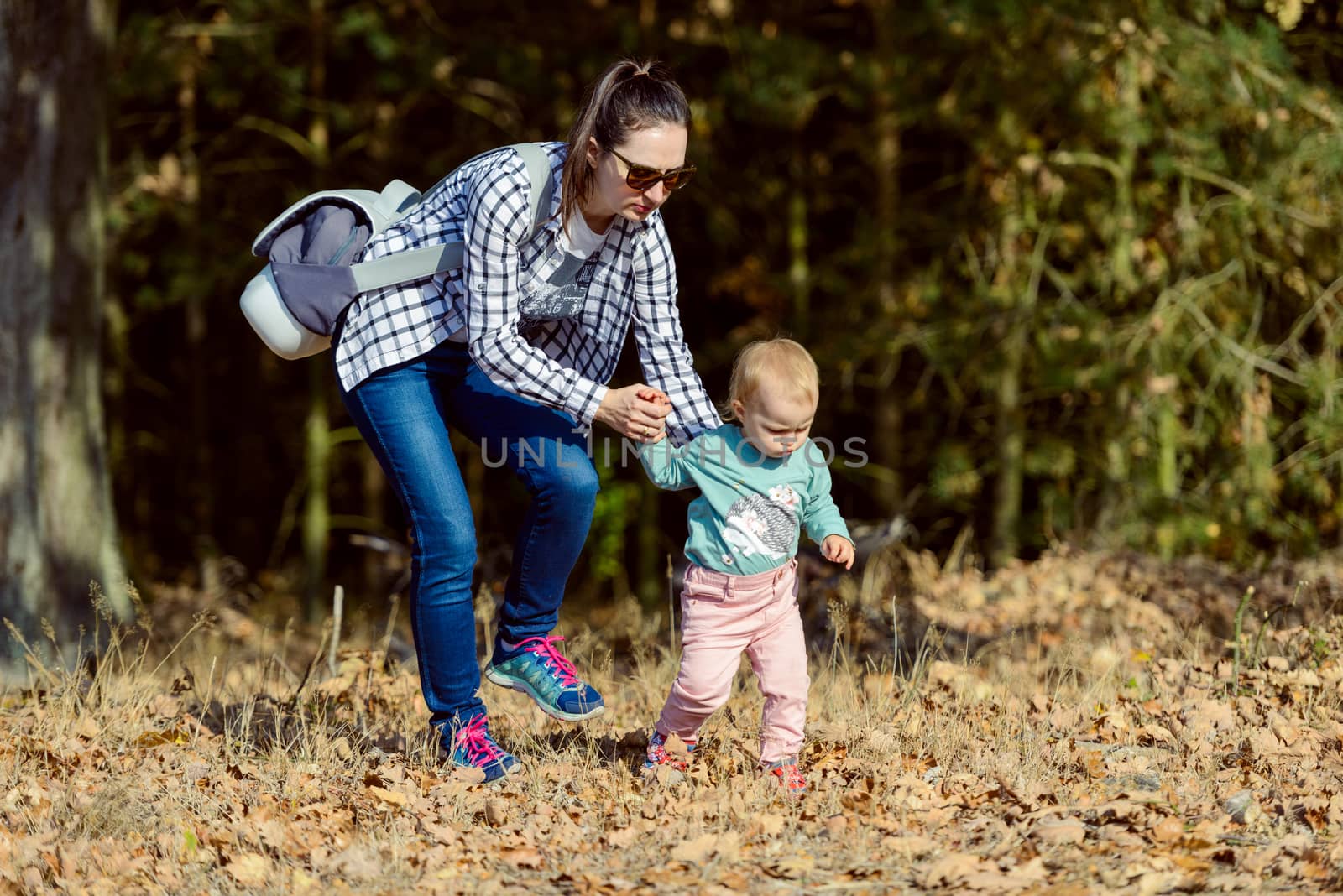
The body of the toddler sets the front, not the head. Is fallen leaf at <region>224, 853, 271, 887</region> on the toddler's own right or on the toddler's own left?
on the toddler's own right

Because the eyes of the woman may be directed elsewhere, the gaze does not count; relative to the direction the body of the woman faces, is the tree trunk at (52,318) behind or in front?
behind

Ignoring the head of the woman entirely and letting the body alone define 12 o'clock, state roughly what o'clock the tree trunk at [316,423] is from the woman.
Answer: The tree trunk is roughly at 7 o'clock from the woman.

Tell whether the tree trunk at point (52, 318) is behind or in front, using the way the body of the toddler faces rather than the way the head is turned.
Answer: behind

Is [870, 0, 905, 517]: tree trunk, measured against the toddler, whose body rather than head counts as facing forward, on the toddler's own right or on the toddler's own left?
on the toddler's own left

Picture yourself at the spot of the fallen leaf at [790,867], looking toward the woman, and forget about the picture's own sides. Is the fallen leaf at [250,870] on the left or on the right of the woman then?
left

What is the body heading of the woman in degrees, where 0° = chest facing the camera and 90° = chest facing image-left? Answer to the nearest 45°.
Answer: approximately 315°

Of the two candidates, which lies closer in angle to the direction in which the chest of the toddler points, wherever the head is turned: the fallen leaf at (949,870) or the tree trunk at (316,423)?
the fallen leaf

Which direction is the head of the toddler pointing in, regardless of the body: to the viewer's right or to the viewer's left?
to the viewer's right

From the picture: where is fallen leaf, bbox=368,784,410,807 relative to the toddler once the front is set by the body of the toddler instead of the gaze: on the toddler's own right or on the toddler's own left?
on the toddler's own right

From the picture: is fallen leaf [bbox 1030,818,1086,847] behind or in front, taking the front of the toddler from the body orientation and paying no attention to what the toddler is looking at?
in front

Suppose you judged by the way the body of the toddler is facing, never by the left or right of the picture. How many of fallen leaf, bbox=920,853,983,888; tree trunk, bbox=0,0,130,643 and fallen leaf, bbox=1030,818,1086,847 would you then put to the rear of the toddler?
1

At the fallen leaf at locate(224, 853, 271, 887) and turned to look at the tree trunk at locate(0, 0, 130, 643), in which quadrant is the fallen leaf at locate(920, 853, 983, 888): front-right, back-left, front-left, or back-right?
back-right

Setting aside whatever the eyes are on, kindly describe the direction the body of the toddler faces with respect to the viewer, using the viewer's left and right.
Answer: facing the viewer and to the right of the viewer

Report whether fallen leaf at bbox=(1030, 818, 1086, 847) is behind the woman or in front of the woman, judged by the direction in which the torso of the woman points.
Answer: in front

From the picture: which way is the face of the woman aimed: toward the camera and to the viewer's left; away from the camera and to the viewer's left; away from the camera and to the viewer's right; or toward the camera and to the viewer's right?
toward the camera and to the viewer's right

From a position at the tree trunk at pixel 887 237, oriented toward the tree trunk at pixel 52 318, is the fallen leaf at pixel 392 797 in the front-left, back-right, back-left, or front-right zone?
front-left

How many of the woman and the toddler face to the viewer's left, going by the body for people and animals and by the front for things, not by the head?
0

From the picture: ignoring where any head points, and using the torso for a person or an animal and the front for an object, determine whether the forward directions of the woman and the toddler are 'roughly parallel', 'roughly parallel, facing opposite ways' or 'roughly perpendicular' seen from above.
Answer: roughly parallel
